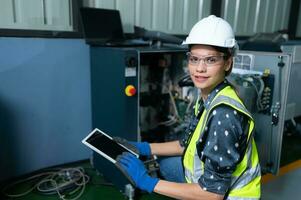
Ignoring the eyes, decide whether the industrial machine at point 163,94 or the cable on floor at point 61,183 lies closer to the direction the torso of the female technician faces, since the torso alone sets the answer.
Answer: the cable on floor

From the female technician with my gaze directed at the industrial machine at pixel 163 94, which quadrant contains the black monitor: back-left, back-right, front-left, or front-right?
front-left

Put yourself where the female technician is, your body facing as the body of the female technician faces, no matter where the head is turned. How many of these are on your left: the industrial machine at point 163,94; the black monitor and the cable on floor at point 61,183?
0

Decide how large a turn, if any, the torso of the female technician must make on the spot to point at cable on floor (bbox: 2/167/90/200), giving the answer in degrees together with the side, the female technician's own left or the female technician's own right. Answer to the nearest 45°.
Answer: approximately 45° to the female technician's own right

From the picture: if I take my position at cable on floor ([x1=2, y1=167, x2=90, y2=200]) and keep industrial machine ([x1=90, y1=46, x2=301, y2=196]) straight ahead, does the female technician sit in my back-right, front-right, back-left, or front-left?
front-right

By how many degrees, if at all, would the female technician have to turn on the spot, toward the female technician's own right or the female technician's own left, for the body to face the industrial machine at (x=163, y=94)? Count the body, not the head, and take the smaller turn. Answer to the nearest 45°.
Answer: approximately 90° to the female technician's own right
